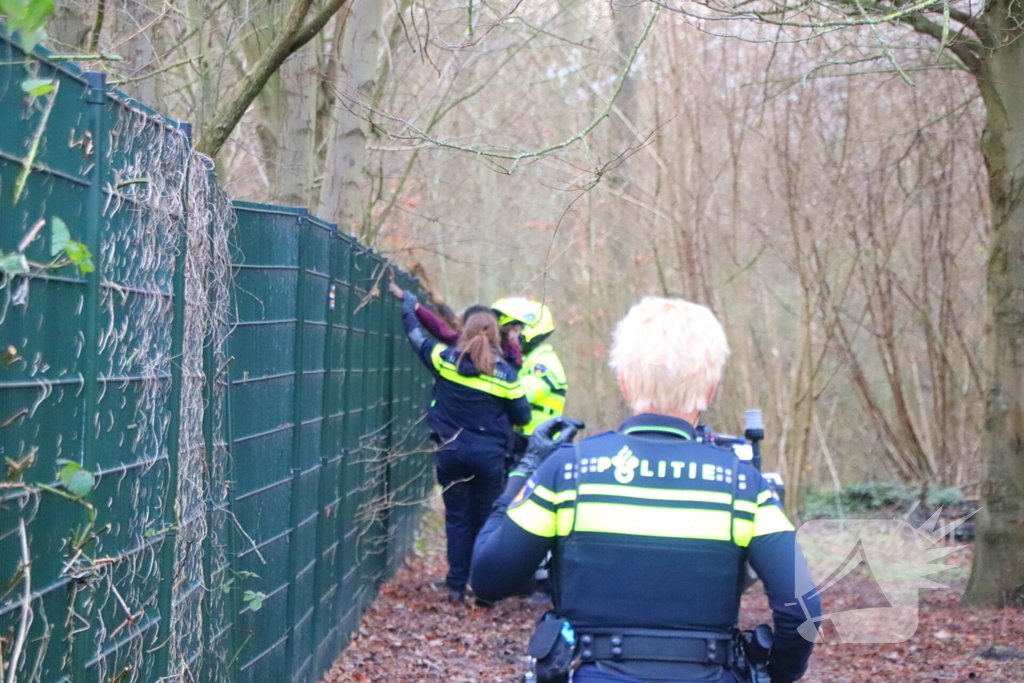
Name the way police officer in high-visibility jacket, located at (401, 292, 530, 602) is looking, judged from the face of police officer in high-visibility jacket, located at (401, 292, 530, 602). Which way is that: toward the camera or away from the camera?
away from the camera

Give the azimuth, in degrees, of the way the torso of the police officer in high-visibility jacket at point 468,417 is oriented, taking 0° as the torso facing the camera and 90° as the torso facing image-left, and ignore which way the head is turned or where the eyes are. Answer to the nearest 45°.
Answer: approximately 180°

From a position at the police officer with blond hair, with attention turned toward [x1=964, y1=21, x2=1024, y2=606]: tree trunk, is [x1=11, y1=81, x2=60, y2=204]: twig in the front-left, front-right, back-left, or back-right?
back-left

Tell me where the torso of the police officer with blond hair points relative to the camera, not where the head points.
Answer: away from the camera

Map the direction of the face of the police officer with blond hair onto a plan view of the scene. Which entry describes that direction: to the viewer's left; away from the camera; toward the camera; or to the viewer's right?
away from the camera

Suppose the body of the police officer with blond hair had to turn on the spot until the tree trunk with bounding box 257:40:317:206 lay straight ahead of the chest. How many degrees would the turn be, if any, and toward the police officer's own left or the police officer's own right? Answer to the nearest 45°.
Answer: approximately 45° to the police officer's own left

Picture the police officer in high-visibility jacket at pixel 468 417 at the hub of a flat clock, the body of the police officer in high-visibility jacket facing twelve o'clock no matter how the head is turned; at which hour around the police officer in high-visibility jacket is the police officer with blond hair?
The police officer with blond hair is roughly at 6 o'clock from the police officer in high-visibility jacket.

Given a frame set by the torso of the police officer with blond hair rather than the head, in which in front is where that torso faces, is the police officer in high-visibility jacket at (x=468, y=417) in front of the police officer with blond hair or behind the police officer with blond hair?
in front

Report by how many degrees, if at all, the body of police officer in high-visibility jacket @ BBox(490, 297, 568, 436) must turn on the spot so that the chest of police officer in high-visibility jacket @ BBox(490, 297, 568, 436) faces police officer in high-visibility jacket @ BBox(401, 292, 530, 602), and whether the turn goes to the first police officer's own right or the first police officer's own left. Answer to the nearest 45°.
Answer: approximately 45° to the first police officer's own left

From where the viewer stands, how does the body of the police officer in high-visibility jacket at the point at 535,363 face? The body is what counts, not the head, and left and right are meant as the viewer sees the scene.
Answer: facing to the left of the viewer

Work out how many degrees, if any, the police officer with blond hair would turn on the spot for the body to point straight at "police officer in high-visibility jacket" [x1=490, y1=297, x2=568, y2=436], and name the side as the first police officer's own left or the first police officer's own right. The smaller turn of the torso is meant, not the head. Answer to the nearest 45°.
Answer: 0° — they already face them
